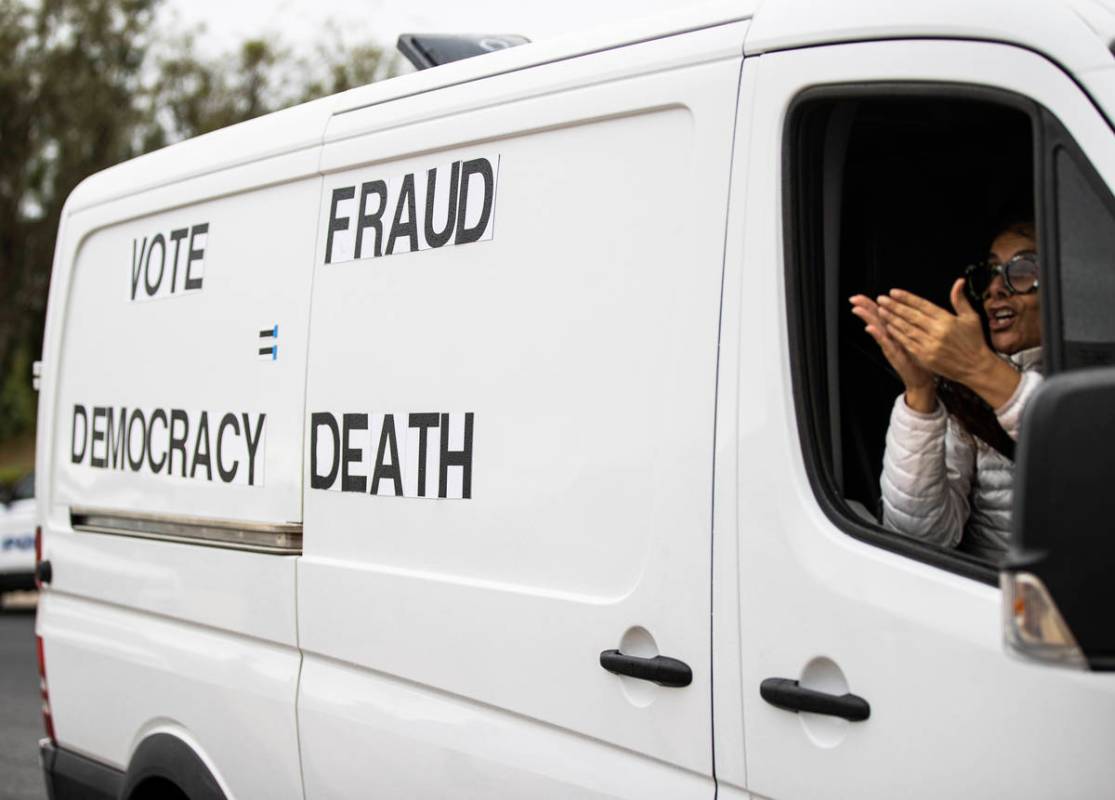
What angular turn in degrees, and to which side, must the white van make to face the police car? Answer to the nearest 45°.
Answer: approximately 180°

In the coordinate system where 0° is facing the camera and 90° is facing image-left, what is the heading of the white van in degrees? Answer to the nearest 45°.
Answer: approximately 315°

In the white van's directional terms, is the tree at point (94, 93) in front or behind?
behind
